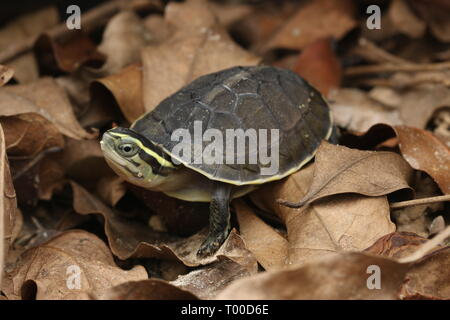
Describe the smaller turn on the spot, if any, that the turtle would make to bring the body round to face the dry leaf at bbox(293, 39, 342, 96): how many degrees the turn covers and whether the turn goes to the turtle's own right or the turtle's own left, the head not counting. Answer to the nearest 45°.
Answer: approximately 180°

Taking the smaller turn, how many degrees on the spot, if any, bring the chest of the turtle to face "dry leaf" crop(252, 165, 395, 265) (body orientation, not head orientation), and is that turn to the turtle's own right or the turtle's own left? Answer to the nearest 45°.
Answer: approximately 90° to the turtle's own left

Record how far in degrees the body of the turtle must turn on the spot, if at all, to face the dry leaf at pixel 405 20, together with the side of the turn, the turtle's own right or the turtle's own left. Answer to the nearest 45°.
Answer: approximately 180°

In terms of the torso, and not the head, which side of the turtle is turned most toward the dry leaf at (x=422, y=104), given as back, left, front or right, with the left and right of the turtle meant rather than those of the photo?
back

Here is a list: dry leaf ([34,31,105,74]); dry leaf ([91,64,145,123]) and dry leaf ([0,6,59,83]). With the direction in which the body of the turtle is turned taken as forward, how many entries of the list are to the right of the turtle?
3

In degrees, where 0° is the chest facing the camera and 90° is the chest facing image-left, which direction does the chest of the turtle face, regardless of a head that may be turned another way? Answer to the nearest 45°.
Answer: approximately 45°

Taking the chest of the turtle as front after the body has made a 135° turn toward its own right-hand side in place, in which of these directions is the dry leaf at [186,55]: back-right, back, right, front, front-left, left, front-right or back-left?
front

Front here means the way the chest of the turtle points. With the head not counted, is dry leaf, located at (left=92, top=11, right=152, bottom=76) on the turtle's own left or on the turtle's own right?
on the turtle's own right

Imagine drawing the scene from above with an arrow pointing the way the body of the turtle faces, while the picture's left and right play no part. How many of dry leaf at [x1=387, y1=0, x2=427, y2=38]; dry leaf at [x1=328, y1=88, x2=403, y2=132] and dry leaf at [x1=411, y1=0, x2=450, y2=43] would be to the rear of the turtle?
3

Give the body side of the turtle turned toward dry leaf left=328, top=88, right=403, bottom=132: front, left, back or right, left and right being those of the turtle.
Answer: back

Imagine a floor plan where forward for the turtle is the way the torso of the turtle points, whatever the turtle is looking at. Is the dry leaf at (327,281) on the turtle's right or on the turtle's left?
on the turtle's left

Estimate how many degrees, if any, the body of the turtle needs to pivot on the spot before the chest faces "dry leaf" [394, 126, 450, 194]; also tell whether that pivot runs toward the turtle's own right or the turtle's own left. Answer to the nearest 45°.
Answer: approximately 135° to the turtle's own left
